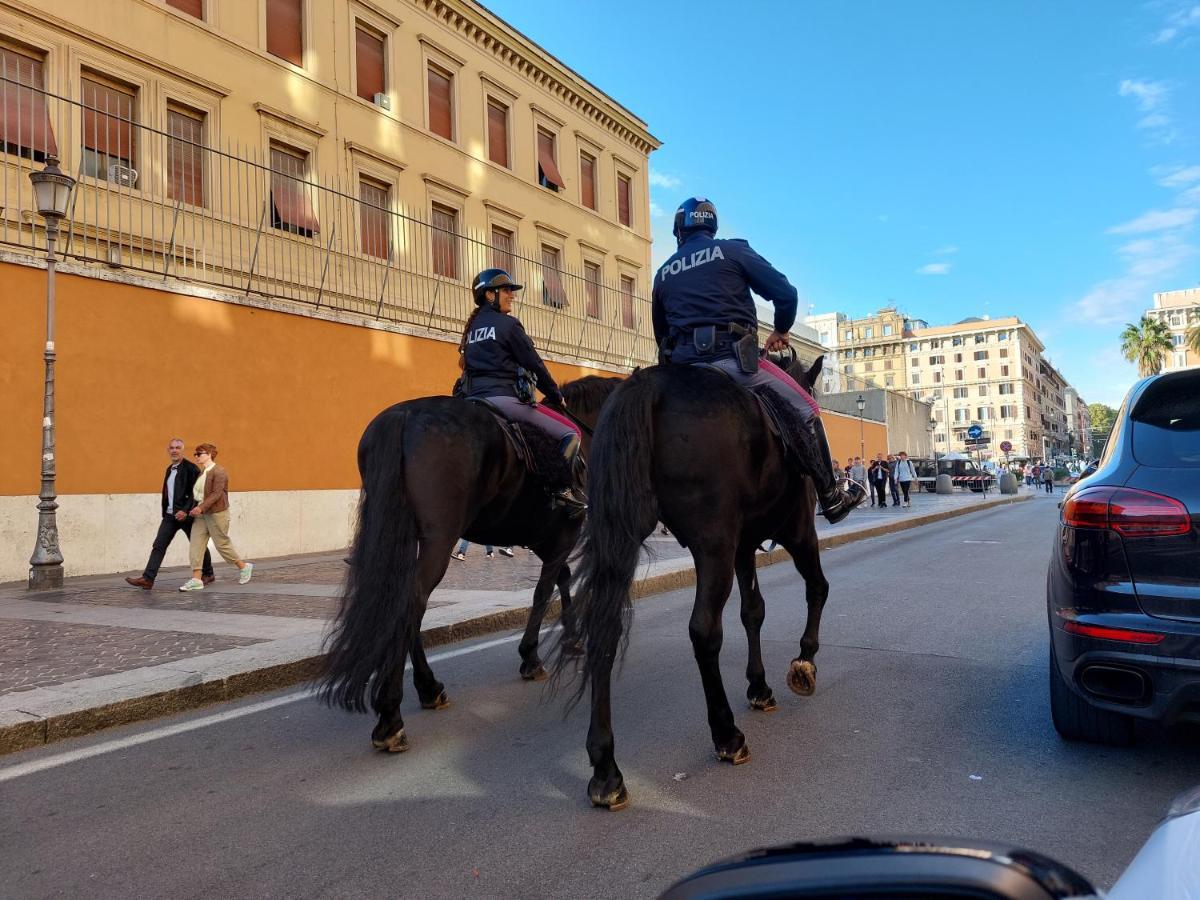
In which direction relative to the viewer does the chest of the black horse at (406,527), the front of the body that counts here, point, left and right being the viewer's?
facing away from the viewer and to the right of the viewer

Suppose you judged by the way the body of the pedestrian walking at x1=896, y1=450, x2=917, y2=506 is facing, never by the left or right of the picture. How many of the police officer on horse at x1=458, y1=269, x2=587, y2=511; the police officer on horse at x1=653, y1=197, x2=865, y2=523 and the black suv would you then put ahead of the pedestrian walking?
3

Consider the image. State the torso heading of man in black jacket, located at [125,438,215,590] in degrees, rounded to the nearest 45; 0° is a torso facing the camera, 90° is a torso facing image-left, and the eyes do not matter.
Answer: approximately 45°

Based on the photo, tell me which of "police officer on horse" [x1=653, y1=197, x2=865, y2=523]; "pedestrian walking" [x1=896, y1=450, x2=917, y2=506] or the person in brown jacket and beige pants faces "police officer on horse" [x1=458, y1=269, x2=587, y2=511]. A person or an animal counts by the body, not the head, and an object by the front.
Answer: the pedestrian walking

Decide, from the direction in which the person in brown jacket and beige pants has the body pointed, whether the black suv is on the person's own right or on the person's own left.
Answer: on the person's own left

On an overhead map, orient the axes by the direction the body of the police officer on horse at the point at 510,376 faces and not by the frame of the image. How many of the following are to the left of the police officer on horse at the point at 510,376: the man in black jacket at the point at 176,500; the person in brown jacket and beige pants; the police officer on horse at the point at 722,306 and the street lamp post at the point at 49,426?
3

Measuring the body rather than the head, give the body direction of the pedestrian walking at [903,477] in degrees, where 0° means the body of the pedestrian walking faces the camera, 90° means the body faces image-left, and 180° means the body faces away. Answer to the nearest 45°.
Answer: approximately 0°

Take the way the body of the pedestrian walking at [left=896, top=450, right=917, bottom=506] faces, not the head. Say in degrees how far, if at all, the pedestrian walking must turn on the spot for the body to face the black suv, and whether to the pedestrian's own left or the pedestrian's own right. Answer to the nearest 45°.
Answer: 0° — they already face it

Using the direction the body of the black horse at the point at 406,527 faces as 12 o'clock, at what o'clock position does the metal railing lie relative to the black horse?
The metal railing is roughly at 10 o'clock from the black horse.

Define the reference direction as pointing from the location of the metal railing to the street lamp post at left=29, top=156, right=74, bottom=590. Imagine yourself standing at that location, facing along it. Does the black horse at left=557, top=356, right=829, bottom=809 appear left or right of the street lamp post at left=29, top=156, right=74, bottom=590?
left

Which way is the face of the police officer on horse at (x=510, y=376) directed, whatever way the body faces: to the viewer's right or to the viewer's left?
to the viewer's right

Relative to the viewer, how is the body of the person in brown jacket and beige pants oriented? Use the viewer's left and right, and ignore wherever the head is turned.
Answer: facing to the left of the viewer

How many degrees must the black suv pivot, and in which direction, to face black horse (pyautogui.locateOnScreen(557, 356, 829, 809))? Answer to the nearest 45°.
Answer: approximately 90° to its left

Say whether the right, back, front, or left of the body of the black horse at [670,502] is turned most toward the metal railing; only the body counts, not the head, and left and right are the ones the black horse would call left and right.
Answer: left
